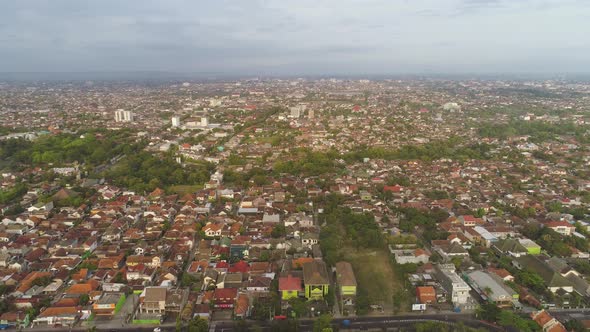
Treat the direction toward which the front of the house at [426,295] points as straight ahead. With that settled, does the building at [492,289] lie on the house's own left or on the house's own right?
on the house's own left

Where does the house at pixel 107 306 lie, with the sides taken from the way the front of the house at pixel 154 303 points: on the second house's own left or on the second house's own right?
on the second house's own right

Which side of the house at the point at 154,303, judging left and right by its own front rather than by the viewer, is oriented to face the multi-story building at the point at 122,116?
back

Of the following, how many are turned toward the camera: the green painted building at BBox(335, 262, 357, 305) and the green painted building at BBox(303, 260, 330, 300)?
2

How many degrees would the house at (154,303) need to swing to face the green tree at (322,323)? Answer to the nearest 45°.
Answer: approximately 45° to its left

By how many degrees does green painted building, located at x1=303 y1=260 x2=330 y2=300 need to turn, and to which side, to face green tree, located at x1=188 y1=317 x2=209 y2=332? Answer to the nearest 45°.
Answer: approximately 45° to its right

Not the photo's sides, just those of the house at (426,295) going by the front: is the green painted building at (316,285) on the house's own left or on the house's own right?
on the house's own right

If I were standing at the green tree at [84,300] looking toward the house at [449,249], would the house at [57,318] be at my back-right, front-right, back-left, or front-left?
back-right
